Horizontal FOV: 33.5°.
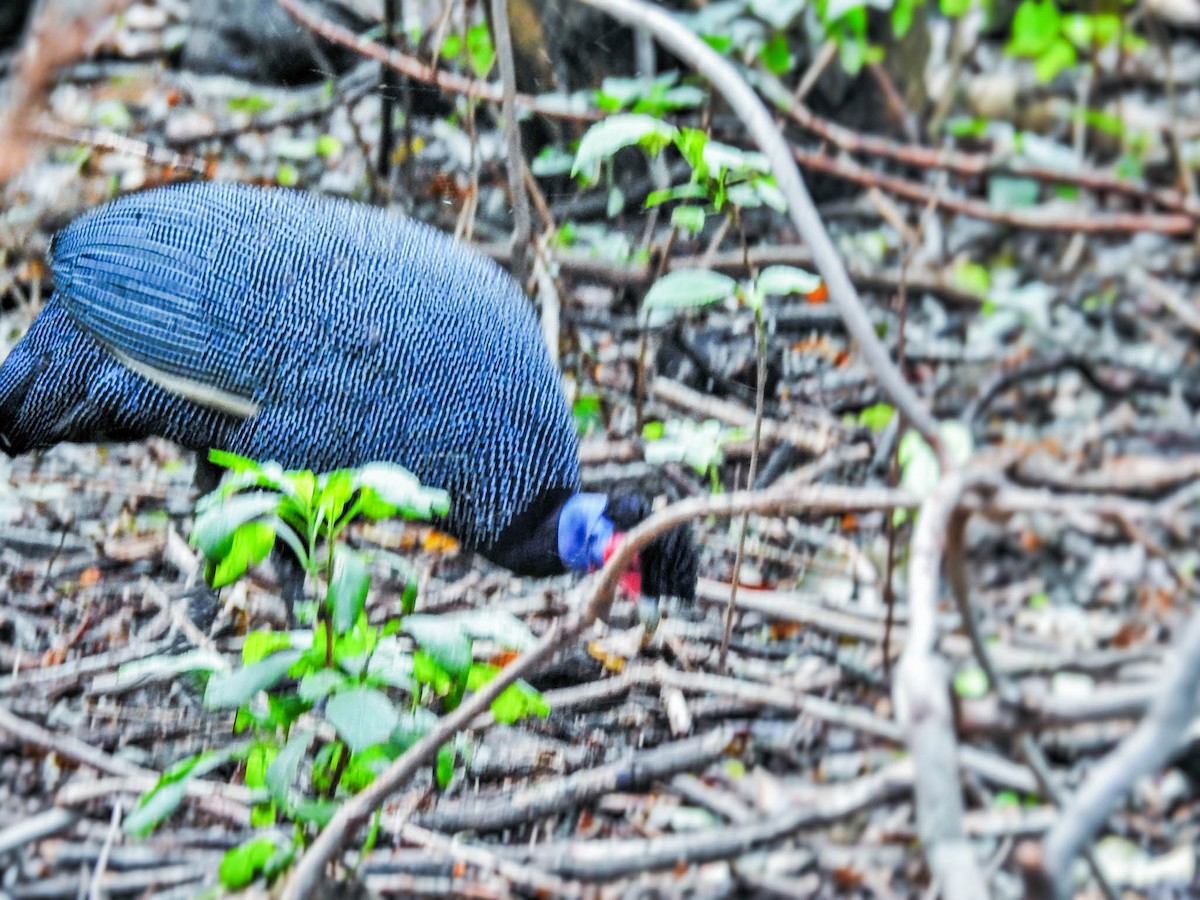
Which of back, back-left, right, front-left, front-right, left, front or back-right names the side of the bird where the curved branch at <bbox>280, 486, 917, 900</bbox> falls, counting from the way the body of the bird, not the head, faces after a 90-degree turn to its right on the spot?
front

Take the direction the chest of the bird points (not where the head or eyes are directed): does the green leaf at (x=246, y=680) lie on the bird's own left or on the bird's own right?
on the bird's own right

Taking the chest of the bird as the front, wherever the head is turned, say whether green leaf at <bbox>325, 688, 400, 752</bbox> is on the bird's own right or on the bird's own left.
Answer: on the bird's own right

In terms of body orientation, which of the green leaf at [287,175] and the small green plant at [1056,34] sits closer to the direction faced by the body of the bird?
the small green plant

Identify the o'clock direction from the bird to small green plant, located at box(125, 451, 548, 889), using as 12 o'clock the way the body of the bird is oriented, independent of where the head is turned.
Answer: The small green plant is roughly at 3 o'clock from the bird.

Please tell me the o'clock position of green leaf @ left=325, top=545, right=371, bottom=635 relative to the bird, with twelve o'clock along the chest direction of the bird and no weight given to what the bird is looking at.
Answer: The green leaf is roughly at 3 o'clock from the bird.

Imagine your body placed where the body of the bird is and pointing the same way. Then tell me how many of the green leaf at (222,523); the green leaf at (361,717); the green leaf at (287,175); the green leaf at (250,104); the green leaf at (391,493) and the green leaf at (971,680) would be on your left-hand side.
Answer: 2

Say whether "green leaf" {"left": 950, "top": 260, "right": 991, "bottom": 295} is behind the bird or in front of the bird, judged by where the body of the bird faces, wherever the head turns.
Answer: in front

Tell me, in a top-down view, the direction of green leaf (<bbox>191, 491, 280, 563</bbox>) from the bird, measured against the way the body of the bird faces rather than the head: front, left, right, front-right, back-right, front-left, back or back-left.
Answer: right

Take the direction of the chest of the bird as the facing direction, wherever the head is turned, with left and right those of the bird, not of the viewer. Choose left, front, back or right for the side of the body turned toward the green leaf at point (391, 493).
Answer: right

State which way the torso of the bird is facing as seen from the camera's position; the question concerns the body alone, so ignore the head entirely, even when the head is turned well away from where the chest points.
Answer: to the viewer's right

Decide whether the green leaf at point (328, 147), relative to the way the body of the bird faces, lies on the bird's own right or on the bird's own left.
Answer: on the bird's own left

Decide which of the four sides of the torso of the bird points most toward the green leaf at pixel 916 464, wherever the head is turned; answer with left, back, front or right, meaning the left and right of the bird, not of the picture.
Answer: front
